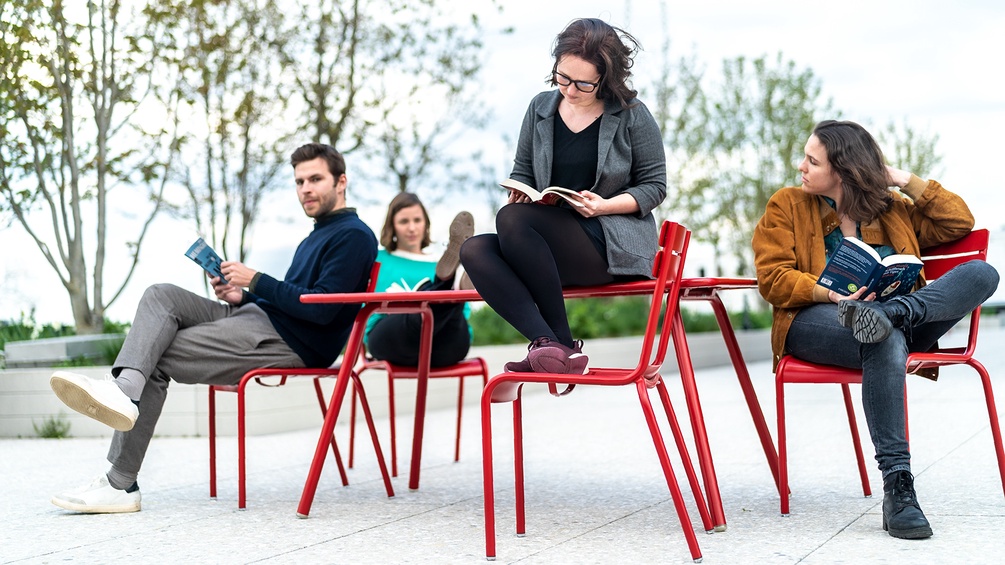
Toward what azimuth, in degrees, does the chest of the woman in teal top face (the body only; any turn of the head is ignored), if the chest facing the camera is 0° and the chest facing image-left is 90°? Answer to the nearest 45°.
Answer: approximately 0°

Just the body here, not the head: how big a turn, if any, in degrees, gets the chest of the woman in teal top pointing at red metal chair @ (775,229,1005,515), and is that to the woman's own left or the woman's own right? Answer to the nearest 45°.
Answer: approximately 45° to the woman's own left

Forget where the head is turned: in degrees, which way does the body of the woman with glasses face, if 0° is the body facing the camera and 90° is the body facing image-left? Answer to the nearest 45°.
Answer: approximately 45°

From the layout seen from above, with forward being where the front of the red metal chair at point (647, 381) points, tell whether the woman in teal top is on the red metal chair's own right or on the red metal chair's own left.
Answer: on the red metal chair's own right

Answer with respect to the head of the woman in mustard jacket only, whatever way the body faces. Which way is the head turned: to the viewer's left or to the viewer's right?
to the viewer's left

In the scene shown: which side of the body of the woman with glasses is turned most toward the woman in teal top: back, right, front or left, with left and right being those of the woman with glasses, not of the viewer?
right

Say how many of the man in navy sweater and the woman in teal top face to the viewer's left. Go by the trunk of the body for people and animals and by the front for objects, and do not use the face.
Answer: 1

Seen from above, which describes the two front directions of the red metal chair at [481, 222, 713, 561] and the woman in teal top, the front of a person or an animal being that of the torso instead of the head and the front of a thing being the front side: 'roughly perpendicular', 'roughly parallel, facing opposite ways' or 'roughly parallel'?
roughly perpendicular

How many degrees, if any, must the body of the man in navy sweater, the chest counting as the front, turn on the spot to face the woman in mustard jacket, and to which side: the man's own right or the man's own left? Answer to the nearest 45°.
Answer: approximately 135° to the man's own left

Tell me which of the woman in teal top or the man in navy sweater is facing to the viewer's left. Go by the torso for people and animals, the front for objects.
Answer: the man in navy sweater

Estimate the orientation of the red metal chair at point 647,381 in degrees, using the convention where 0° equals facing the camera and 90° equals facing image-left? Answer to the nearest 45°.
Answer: approximately 90°

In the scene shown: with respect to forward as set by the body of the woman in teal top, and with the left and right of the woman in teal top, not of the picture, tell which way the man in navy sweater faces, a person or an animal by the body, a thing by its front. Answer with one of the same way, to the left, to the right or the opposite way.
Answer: to the right

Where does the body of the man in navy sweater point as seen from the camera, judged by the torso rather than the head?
to the viewer's left
